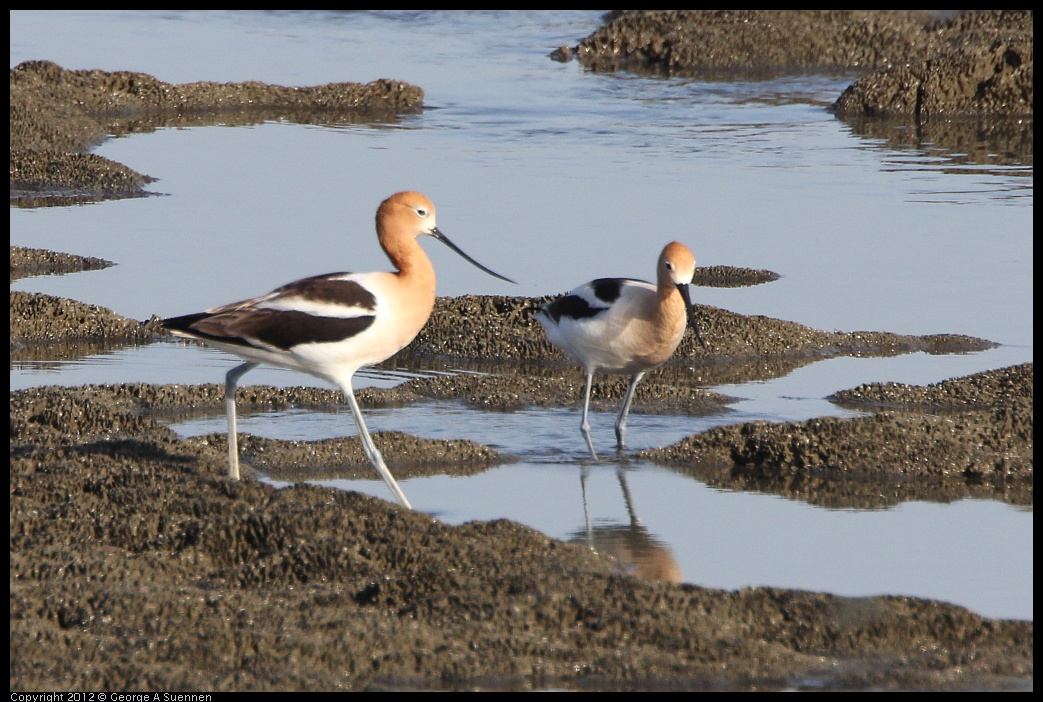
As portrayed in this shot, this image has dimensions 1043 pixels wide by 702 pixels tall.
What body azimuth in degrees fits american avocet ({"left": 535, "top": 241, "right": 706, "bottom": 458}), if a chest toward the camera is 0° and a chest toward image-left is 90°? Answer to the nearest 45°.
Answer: approximately 315°

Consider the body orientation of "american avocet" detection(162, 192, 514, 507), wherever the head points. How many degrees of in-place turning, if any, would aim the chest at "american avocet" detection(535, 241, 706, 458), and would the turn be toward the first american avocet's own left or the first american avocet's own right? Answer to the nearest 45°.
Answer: approximately 45° to the first american avocet's own left

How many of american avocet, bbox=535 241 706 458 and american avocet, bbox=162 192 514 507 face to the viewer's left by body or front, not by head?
0

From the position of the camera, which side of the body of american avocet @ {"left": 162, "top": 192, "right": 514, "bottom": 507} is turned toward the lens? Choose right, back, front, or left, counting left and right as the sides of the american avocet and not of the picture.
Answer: right

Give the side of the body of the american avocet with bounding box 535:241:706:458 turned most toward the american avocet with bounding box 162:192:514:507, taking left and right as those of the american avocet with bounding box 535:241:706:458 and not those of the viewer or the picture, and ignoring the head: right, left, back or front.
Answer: right
